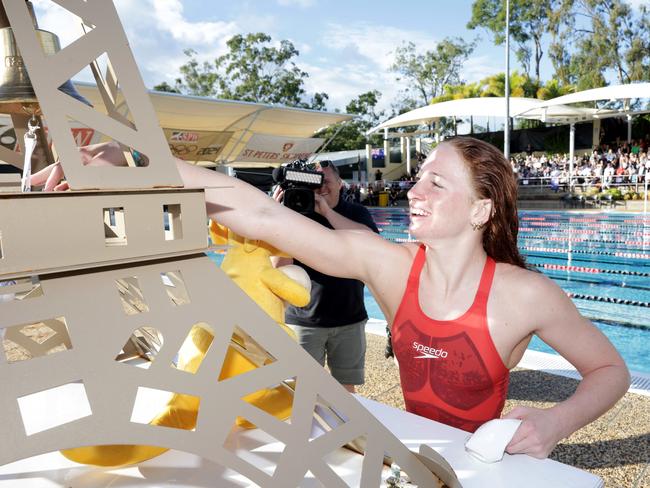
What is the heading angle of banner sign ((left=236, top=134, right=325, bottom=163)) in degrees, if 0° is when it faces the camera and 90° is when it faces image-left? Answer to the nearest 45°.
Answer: approximately 0°

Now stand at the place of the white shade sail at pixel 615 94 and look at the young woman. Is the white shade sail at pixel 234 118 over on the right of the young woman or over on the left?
right

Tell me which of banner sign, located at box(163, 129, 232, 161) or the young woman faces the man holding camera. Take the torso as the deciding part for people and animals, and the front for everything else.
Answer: the banner sign

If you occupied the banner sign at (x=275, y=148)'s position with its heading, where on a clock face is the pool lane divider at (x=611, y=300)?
The pool lane divider is roughly at 11 o'clock from the banner sign.

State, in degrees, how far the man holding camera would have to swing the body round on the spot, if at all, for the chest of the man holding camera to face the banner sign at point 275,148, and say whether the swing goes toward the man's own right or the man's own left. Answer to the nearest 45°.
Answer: approximately 135° to the man's own right

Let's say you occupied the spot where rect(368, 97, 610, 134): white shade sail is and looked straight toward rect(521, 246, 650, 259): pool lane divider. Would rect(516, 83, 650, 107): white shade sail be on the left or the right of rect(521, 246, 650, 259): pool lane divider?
left

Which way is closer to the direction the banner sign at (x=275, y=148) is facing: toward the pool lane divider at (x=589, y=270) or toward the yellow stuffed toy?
the yellow stuffed toy
